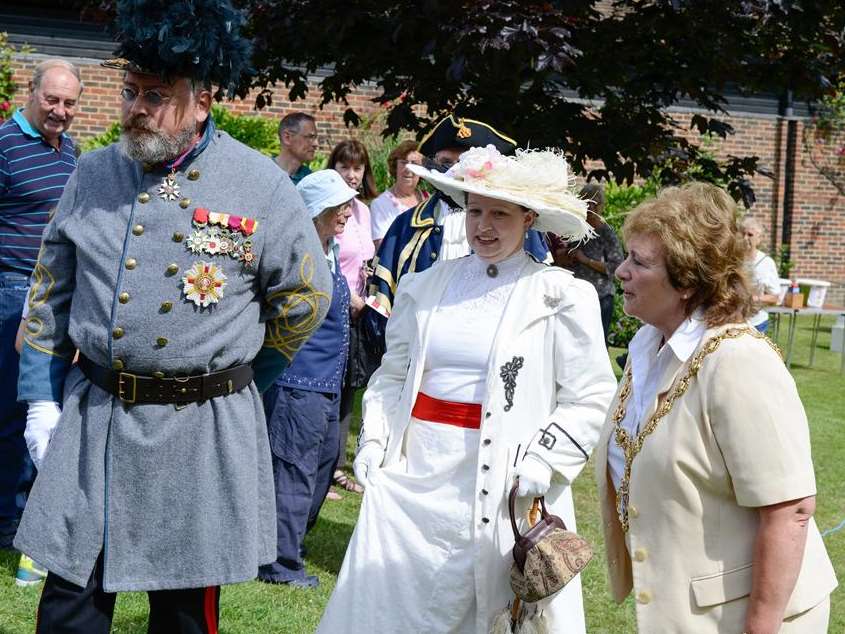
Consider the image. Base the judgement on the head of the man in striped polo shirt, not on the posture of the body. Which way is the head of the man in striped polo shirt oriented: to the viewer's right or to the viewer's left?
to the viewer's right

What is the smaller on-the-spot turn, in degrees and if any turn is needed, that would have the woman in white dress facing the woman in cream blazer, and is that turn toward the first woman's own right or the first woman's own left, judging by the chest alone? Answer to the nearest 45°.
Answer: approximately 90° to the first woman's own left

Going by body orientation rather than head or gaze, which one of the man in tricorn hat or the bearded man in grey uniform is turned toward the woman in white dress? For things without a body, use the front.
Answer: the man in tricorn hat

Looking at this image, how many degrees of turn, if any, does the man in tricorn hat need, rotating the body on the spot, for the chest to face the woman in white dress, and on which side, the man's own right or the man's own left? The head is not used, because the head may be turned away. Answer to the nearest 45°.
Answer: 0° — they already face them

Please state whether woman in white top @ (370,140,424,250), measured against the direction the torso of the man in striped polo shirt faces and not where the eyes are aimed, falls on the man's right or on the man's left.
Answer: on the man's left

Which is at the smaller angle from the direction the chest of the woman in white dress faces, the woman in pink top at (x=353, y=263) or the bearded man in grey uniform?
the bearded man in grey uniform
